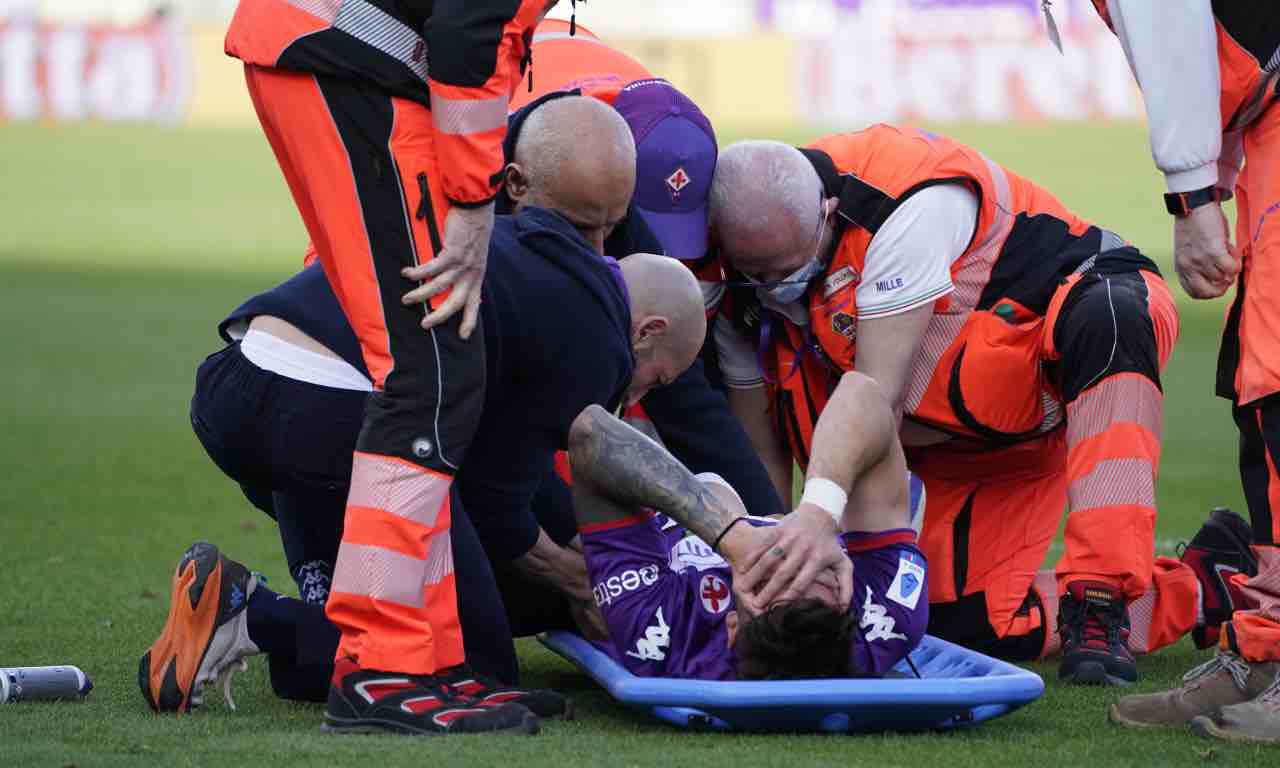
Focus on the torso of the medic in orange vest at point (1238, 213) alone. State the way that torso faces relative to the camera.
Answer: to the viewer's left

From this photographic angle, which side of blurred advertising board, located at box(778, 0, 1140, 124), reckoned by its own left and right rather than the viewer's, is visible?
front

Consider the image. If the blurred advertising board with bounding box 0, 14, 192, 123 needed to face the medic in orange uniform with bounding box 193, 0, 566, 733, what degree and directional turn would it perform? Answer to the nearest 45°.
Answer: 0° — it already faces them

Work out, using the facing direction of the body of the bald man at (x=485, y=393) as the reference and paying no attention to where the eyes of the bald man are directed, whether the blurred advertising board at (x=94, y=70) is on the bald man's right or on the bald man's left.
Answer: on the bald man's left

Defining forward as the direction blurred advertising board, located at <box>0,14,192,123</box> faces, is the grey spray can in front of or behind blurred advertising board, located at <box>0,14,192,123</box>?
in front

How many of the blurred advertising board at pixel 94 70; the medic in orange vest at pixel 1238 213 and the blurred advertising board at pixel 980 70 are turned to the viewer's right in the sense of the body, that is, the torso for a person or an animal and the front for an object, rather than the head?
0

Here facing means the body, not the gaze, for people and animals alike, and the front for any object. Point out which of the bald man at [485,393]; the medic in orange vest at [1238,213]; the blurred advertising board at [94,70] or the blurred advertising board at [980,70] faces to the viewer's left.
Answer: the medic in orange vest

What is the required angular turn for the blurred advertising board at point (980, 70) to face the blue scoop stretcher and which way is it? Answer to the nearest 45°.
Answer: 0° — it already faces it

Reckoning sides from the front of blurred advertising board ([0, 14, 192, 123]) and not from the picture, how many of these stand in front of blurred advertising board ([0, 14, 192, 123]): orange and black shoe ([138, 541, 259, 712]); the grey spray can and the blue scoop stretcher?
3

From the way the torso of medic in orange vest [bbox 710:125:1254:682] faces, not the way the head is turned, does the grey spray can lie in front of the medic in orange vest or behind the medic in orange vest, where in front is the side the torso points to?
in front

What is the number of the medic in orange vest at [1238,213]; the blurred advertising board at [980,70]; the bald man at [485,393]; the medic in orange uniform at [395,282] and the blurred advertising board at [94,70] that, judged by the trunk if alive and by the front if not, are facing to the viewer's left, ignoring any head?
1

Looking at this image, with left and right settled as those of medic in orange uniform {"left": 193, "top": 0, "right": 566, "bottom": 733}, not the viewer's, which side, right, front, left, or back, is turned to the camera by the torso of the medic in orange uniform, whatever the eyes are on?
right

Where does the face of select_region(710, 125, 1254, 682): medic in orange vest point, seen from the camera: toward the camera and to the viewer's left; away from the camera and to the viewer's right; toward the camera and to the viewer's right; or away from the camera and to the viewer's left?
toward the camera and to the viewer's left

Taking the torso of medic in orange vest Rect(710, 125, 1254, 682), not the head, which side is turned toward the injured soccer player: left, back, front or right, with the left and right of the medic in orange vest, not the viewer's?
front

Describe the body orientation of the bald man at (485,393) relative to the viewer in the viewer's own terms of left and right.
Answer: facing to the right of the viewer
